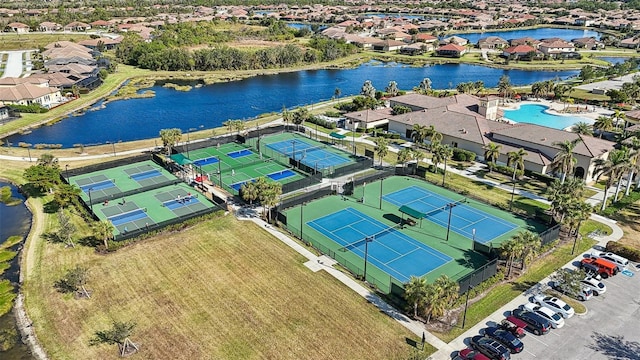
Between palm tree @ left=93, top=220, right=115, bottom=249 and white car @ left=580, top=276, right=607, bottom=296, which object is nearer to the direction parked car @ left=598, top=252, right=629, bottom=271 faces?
the palm tree

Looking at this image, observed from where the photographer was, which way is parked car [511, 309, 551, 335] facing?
facing away from the viewer and to the left of the viewer

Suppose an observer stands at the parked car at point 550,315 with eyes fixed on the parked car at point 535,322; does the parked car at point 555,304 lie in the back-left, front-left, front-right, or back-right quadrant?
back-right

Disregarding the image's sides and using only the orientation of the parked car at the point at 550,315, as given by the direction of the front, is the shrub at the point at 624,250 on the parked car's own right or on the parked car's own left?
on the parked car's own right

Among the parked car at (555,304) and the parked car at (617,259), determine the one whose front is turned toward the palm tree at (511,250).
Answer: the parked car at (555,304)

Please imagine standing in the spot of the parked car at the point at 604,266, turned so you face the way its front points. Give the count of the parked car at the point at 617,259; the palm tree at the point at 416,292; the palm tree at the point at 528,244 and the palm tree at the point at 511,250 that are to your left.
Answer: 3

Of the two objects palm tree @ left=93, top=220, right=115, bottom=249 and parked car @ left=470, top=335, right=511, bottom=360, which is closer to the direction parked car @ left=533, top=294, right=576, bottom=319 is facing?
the palm tree

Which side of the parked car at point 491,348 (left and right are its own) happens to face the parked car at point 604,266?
right

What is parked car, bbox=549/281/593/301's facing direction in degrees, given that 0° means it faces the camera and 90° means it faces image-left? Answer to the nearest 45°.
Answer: approximately 135°
